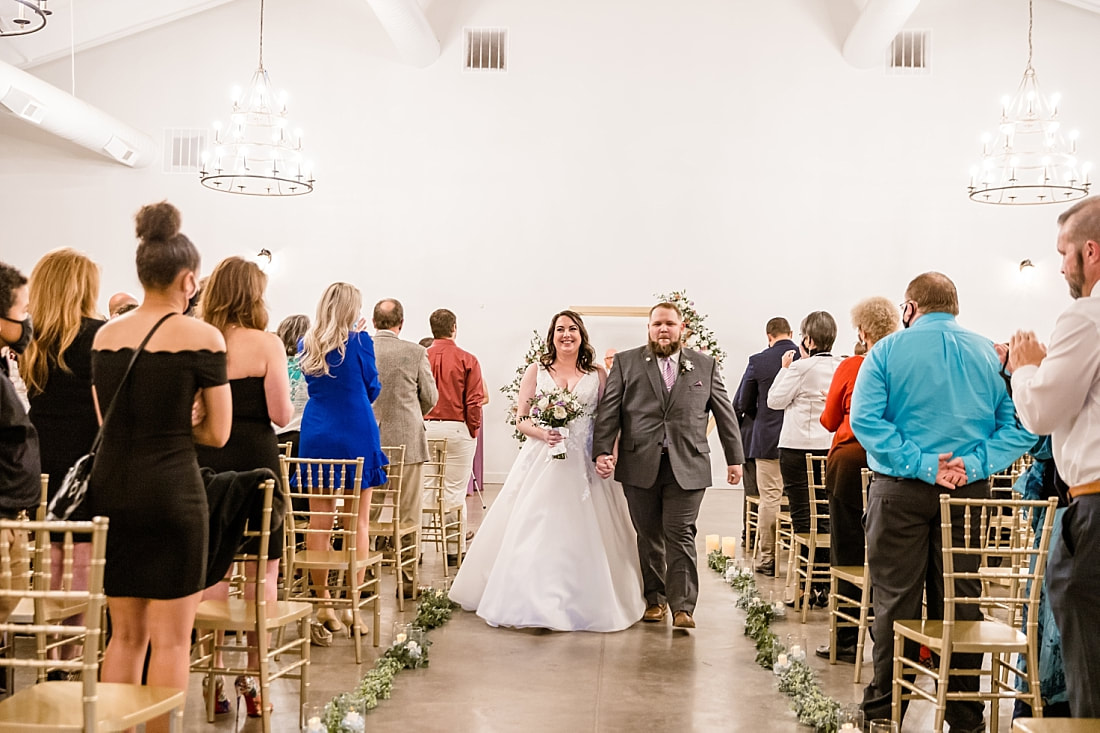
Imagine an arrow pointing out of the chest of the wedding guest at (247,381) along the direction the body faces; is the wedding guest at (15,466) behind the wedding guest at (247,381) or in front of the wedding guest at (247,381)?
behind

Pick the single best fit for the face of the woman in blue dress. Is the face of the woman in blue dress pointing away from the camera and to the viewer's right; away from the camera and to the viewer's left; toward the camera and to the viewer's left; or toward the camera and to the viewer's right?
away from the camera and to the viewer's right

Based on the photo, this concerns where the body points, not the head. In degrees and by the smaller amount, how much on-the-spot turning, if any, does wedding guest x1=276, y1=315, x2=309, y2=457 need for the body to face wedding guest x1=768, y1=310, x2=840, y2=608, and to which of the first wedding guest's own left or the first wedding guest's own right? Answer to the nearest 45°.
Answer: approximately 45° to the first wedding guest's own right

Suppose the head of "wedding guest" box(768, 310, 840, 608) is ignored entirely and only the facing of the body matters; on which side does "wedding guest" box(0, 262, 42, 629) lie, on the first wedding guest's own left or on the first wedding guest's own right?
on the first wedding guest's own left

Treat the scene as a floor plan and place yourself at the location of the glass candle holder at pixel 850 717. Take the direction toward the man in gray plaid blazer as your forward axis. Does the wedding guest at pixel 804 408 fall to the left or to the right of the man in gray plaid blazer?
right

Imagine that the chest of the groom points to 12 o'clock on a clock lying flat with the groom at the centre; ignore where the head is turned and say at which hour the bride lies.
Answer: The bride is roughly at 3 o'clock from the groom.
